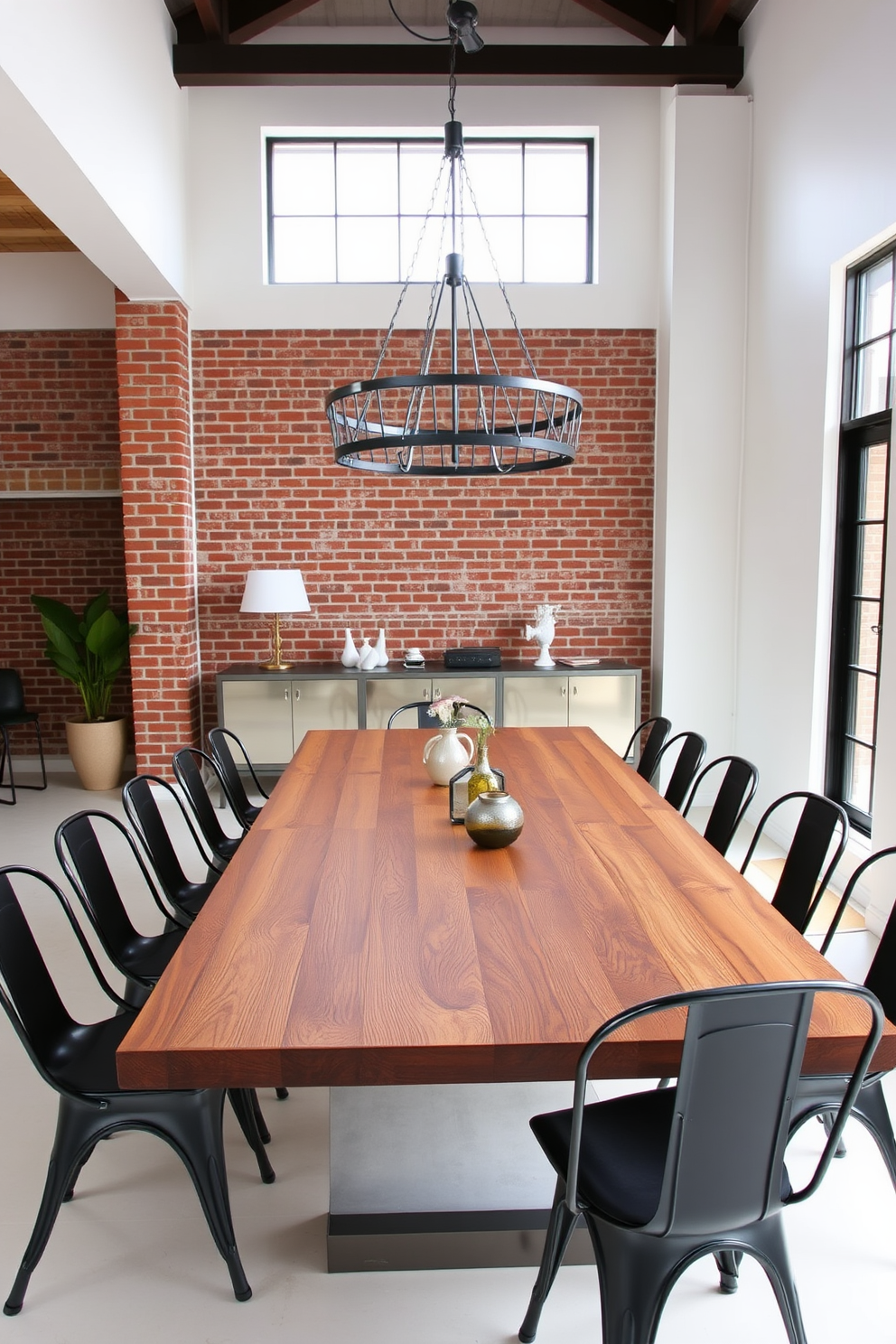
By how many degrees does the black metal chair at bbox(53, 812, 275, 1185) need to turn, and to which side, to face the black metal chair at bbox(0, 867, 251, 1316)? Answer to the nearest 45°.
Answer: approximately 45° to its right

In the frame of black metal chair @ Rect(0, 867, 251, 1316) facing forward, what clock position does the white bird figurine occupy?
The white bird figurine is roughly at 10 o'clock from the black metal chair.

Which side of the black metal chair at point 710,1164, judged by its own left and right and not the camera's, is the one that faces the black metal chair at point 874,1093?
right

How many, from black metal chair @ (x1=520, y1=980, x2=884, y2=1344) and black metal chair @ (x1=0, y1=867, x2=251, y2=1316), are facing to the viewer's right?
1

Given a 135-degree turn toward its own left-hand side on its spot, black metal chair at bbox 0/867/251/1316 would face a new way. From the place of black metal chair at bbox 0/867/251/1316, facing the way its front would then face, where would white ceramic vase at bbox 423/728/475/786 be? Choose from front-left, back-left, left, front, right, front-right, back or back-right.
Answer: right

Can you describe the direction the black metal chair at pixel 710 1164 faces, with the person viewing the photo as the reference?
facing away from the viewer and to the left of the viewer

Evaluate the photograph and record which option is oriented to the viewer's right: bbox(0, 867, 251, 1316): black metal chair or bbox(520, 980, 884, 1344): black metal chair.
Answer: bbox(0, 867, 251, 1316): black metal chair

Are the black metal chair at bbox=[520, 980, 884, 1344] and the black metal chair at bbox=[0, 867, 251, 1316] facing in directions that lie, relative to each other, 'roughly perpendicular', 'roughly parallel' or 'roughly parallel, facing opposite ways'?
roughly perpendicular

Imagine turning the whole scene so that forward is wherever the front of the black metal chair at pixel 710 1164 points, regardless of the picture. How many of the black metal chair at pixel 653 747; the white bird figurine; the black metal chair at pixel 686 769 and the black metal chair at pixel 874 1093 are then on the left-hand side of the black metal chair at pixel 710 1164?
0

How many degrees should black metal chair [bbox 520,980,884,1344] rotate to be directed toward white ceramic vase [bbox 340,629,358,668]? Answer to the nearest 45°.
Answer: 0° — it already faces it

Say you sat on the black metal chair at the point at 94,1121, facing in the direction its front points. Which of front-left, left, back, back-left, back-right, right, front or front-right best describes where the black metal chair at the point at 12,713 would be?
left

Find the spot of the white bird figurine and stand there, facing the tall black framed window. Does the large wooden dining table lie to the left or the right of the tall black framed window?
right

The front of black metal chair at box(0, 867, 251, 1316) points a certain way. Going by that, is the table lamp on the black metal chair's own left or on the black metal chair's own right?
on the black metal chair's own left

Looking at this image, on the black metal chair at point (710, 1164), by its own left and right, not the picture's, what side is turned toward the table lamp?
front

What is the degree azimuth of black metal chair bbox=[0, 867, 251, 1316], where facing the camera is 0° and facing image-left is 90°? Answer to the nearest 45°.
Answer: approximately 270°

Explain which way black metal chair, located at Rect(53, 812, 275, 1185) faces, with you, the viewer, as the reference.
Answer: facing the viewer and to the right of the viewer

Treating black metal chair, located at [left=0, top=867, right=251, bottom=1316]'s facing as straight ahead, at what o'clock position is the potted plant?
The potted plant is roughly at 9 o'clock from the black metal chair.

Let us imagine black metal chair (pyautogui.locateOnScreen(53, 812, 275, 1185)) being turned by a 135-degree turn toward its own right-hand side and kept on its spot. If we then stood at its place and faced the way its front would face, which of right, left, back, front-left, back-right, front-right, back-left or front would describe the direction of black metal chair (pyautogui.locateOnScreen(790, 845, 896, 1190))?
back-left

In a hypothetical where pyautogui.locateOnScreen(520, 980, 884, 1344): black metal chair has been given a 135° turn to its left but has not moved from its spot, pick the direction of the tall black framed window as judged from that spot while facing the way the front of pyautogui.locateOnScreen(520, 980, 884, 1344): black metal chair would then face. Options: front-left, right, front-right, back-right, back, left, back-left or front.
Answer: back

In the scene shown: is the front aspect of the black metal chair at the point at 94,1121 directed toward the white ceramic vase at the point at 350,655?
no

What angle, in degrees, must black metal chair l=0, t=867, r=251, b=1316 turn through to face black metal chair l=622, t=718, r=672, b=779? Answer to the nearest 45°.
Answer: approximately 45° to its left
